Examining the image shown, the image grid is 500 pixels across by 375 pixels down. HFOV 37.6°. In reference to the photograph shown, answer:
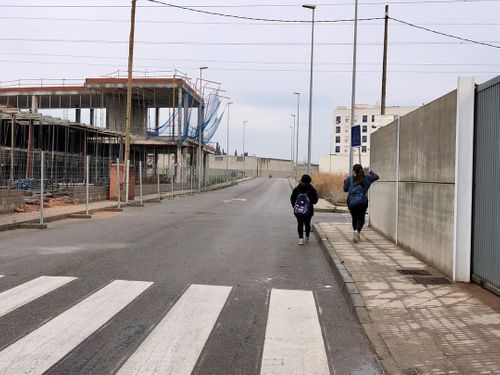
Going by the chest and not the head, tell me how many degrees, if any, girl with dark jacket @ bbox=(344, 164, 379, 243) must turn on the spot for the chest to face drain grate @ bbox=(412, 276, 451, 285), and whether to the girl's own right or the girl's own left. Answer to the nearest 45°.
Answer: approximately 180°

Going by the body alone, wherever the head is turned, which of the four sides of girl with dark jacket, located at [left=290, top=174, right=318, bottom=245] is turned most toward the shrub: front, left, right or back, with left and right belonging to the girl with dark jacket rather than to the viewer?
front

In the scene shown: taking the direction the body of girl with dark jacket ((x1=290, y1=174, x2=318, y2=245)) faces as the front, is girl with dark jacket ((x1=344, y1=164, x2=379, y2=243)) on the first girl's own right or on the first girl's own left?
on the first girl's own right

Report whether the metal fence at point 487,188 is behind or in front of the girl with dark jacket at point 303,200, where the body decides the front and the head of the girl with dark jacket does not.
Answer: behind

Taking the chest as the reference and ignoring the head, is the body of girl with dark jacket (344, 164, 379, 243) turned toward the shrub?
yes

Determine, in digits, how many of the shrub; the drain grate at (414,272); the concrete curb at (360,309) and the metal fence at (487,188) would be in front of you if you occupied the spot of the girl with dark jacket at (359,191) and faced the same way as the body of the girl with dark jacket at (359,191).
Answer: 1

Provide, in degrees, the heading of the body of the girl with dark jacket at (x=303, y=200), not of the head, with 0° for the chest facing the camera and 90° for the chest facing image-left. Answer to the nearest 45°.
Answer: approximately 180°

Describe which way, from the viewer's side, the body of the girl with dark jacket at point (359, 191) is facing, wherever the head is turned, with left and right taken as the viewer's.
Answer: facing away from the viewer

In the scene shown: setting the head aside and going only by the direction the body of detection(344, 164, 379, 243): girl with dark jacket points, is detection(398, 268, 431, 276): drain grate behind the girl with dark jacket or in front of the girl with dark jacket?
behind

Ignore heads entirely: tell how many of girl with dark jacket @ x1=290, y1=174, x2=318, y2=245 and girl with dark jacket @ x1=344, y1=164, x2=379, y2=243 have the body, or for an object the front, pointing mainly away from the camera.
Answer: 2

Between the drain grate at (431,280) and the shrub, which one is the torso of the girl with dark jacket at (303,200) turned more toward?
the shrub
